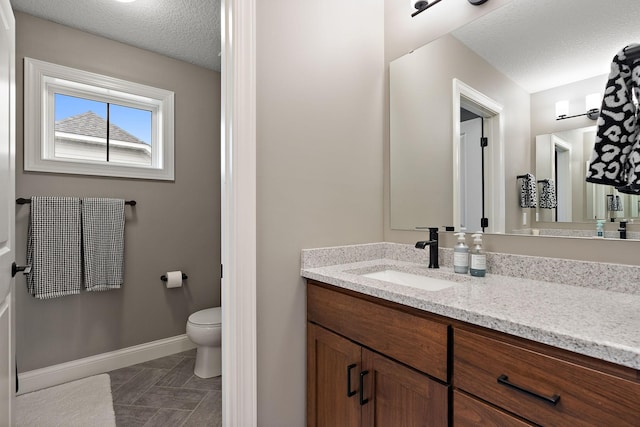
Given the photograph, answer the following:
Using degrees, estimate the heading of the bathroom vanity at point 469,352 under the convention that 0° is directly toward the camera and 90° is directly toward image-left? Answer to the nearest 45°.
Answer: approximately 45°

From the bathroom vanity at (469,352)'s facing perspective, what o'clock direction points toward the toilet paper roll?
The toilet paper roll is roughly at 2 o'clock from the bathroom vanity.

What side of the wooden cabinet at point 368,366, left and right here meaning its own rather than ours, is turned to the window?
right

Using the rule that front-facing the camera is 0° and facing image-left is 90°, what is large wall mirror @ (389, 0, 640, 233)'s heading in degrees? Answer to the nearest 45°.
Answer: approximately 45°

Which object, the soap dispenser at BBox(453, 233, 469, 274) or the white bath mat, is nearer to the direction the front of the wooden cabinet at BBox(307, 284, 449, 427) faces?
the white bath mat
